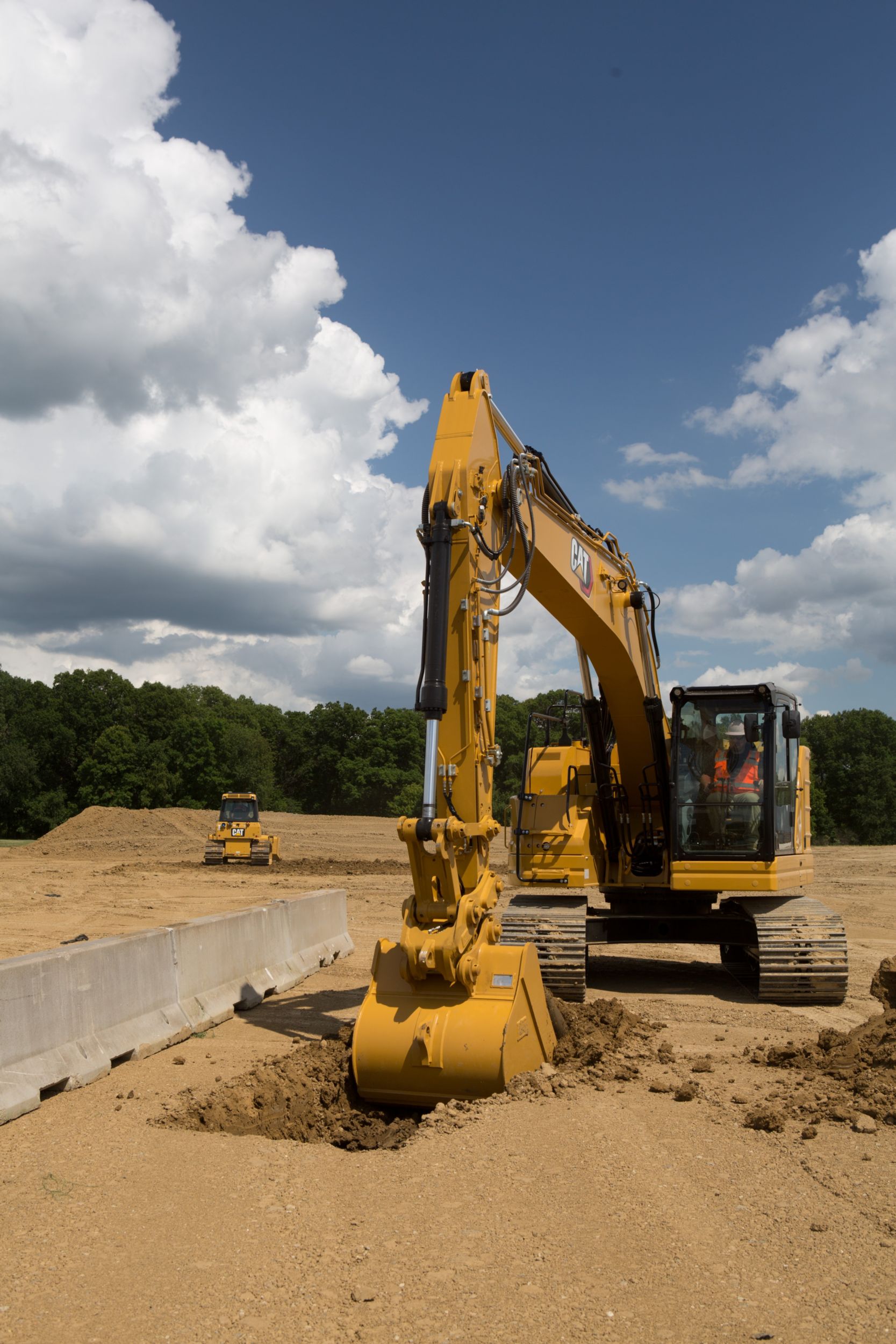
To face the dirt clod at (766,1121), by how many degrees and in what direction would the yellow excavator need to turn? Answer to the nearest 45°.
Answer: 0° — it already faces it

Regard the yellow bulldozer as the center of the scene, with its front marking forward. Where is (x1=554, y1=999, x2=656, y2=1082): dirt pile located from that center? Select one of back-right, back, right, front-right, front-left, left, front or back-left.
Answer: back

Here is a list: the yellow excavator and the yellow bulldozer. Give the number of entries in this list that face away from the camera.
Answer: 1

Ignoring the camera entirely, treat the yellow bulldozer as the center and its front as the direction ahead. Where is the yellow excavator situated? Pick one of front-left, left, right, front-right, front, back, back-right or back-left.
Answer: back

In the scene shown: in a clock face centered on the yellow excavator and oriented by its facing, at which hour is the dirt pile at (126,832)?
The dirt pile is roughly at 5 o'clock from the yellow excavator.

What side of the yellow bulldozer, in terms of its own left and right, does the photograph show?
back

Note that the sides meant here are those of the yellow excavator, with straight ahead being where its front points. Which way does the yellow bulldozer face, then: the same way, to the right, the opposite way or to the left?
the opposite way

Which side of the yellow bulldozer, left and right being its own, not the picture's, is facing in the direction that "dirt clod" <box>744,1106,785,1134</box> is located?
back

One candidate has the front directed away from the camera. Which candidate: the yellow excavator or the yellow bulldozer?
the yellow bulldozer

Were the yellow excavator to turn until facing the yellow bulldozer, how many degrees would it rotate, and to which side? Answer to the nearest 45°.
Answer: approximately 135° to its right
